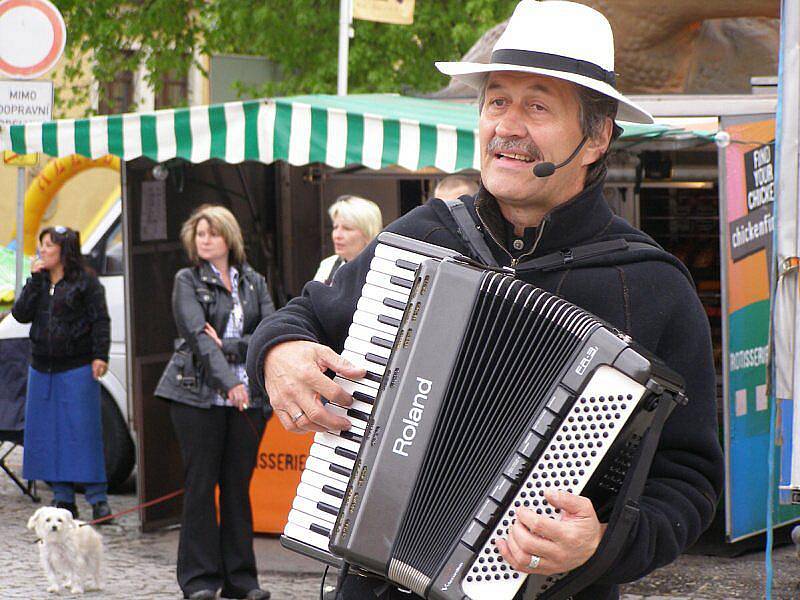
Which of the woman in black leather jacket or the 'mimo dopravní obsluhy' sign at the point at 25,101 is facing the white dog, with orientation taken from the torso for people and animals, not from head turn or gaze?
the 'mimo dopravní obsluhy' sign

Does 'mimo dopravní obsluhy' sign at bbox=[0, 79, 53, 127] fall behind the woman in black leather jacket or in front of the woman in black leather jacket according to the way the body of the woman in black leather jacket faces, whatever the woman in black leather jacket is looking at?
behind

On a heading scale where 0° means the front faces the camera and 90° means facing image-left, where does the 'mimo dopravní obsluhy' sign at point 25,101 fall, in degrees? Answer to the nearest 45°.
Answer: approximately 0°

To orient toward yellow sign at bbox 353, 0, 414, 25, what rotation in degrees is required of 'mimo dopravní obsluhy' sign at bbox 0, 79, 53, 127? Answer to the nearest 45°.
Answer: approximately 135° to its left

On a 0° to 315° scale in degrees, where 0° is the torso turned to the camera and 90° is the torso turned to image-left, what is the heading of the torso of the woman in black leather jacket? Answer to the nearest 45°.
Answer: approximately 315°

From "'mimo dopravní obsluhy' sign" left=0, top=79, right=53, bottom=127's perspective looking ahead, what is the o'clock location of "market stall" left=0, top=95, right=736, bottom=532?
The market stall is roughly at 10 o'clock from the 'mimo dopravní obsluhy' sign.

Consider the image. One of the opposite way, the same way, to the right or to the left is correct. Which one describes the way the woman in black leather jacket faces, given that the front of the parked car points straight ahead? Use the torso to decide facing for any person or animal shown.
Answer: to the left

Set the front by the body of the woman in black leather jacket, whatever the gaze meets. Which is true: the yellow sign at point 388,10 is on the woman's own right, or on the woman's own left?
on the woman's own left
